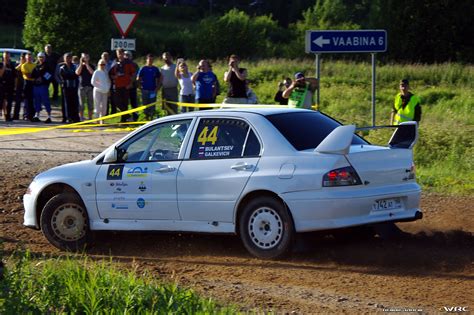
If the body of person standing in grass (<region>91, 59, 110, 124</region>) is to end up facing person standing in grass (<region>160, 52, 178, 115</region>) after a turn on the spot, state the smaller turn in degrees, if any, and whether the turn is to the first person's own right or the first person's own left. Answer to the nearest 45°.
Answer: approximately 90° to the first person's own left

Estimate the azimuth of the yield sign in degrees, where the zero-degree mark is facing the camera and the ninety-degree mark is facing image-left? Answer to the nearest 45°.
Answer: approximately 0°

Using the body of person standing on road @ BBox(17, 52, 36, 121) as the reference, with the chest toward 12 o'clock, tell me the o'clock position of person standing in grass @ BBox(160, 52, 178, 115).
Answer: person standing in grass @ BBox(160, 52, 178, 115) is roughly at 10 o'clock from person standing on road @ BBox(17, 52, 36, 121).

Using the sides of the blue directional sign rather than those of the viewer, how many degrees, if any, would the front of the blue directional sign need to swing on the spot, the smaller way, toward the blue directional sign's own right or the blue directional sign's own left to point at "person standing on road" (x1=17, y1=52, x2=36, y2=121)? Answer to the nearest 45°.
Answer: approximately 135° to the blue directional sign's own right

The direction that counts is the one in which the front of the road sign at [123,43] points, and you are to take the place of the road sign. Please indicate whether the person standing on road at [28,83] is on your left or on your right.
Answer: on your right

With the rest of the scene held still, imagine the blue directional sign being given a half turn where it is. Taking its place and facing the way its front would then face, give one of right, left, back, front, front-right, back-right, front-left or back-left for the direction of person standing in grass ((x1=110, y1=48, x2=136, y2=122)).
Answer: front-left
